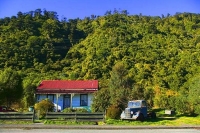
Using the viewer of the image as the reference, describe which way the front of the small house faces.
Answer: facing the viewer

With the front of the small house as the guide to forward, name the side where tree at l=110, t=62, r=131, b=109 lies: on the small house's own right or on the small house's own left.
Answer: on the small house's own left

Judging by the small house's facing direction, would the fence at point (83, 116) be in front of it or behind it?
in front

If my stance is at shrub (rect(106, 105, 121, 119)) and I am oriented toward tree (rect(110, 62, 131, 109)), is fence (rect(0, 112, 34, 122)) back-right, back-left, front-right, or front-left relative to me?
back-left

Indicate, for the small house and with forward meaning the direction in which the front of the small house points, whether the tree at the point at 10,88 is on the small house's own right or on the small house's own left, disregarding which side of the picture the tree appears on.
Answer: on the small house's own right

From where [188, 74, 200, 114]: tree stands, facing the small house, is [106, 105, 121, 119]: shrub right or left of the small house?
left

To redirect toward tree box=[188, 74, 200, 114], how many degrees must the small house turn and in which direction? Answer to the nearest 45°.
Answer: approximately 45° to its left

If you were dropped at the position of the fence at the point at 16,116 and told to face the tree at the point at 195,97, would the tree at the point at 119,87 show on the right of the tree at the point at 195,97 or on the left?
left

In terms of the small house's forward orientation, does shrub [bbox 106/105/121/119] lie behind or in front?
in front
